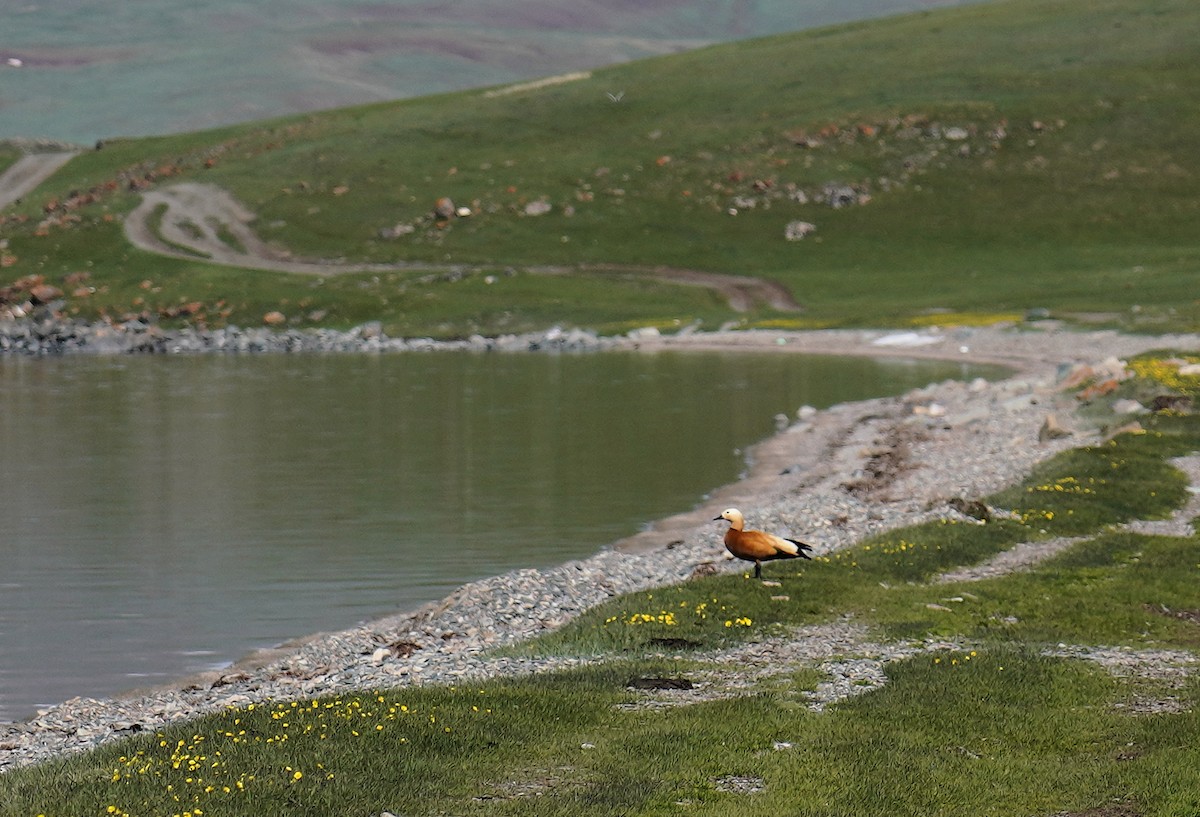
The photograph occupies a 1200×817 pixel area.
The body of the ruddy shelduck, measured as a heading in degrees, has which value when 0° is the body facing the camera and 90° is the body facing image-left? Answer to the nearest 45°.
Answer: approximately 90°

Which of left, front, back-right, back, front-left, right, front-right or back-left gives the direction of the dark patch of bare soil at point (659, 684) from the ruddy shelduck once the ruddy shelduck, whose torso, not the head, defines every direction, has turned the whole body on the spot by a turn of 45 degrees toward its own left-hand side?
front-left
